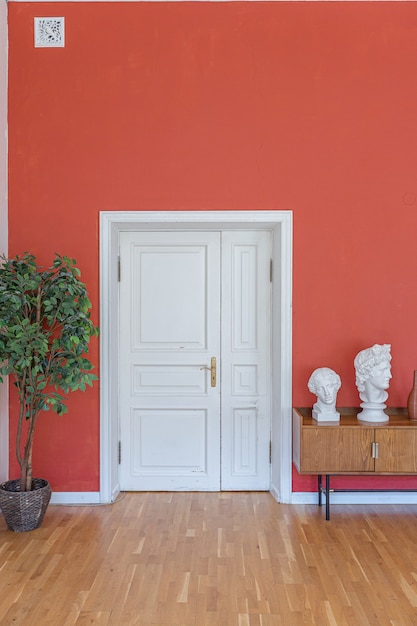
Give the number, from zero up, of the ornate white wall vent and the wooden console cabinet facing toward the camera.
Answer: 2

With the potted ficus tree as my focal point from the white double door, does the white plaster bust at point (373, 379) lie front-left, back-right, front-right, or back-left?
back-left

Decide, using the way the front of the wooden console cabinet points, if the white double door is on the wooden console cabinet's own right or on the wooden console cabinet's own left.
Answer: on the wooden console cabinet's own right

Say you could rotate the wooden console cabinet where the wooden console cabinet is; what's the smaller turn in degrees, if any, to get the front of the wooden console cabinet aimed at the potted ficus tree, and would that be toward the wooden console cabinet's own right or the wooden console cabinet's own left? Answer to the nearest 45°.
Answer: approximately 90° to the wooden console cabinet's own right

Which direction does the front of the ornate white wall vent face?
toward the camera

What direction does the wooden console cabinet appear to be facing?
toward the camera
